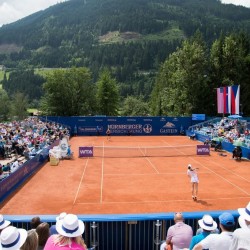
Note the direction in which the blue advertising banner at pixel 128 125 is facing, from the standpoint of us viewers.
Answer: facing the viewer

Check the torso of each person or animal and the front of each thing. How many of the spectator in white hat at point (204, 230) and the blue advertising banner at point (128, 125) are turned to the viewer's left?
0

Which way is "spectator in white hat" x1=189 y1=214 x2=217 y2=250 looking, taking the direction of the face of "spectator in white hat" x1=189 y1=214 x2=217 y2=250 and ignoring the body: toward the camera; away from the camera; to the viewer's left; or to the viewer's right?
away from the camera

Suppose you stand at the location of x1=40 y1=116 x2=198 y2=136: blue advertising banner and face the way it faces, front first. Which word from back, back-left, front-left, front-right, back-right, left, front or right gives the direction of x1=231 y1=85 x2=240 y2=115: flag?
front-left

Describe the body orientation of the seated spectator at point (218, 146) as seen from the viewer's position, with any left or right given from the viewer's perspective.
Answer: facing to the left of the viewer

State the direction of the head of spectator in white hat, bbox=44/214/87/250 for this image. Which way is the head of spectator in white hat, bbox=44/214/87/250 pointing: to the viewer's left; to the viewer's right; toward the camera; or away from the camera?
away from the camera

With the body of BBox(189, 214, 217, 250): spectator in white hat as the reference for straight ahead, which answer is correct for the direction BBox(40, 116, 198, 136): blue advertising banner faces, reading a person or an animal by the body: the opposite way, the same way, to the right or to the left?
the opposite way

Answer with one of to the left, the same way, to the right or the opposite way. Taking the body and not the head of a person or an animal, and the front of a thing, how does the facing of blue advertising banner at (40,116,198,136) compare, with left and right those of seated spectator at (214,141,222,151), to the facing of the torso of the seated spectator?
to the left

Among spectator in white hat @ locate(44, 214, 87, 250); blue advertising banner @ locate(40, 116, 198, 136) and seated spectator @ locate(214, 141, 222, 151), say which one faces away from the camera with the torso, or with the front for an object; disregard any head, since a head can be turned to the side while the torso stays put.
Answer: the spectator in white hat

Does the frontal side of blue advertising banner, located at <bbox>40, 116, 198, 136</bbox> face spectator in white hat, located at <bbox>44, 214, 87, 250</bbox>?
yes

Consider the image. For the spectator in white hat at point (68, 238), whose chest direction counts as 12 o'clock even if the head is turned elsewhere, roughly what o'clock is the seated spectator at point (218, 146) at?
The seated spectator is roughly at 1 o'clock from the spectator in white hat.

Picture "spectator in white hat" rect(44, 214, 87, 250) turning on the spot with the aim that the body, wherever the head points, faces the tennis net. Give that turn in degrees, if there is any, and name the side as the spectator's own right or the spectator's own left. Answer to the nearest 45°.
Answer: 0° — they already face it

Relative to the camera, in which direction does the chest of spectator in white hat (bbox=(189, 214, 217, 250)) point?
away from the camera

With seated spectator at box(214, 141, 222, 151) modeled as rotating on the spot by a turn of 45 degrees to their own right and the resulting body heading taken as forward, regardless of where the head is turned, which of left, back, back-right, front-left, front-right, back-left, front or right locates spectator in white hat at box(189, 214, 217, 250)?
back-left

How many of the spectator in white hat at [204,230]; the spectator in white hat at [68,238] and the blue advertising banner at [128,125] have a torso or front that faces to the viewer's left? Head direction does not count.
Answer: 0

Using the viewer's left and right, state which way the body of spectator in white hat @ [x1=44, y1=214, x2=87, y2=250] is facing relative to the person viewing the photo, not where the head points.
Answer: facing away from the viewer

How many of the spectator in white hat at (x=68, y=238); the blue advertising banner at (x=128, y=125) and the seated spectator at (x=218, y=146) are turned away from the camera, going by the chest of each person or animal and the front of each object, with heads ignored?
1
